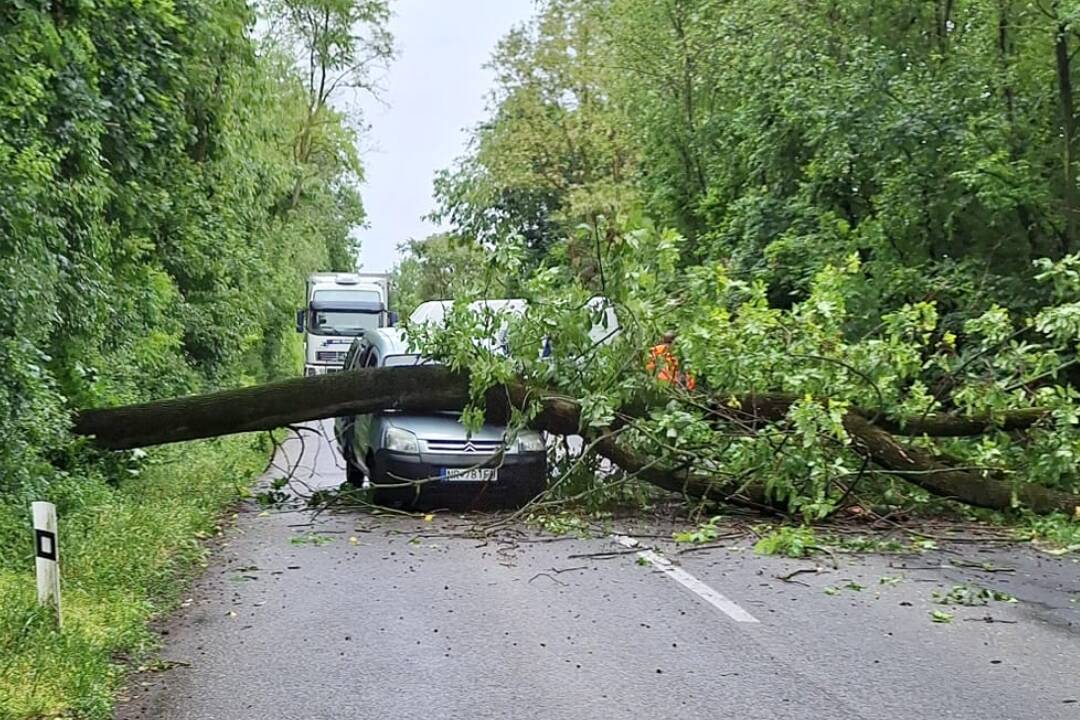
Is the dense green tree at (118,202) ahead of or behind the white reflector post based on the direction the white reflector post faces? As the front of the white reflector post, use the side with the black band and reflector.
behind

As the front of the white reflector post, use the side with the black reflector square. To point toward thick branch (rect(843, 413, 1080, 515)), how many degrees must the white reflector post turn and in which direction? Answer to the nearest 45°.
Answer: approximately 90° to its left

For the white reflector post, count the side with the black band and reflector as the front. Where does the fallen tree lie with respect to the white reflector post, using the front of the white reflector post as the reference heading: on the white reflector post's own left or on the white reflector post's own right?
on the white reflector post's own left

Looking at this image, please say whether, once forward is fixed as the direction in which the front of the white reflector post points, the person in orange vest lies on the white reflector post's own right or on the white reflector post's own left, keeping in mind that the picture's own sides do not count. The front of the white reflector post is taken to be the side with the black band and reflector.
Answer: on the white reflector post's own left

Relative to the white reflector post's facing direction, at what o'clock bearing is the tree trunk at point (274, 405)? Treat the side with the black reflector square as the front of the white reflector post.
The tree trunk is roughly at 7 o'clock from the white reflector post.

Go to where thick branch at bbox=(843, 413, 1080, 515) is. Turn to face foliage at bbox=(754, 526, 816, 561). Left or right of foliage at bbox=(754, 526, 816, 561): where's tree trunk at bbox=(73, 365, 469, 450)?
right

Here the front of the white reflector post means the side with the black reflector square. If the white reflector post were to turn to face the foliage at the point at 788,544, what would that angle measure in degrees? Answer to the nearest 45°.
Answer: approximately 90° to its left

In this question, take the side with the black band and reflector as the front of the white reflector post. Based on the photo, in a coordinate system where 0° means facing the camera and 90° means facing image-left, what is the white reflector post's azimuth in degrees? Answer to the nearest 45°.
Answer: approximately 0°

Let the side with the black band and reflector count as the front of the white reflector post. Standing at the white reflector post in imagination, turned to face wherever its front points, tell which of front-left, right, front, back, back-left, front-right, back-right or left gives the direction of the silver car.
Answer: back-left
